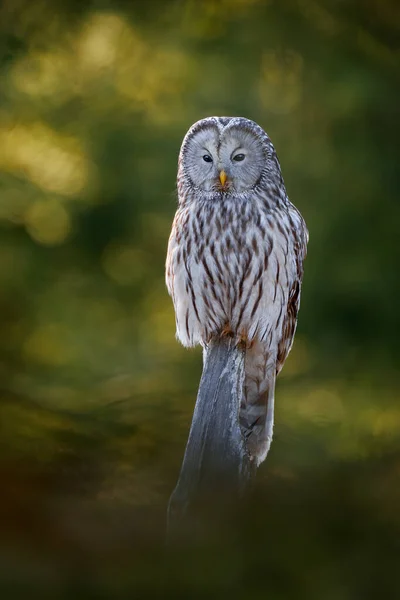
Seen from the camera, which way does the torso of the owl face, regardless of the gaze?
toward the camera
